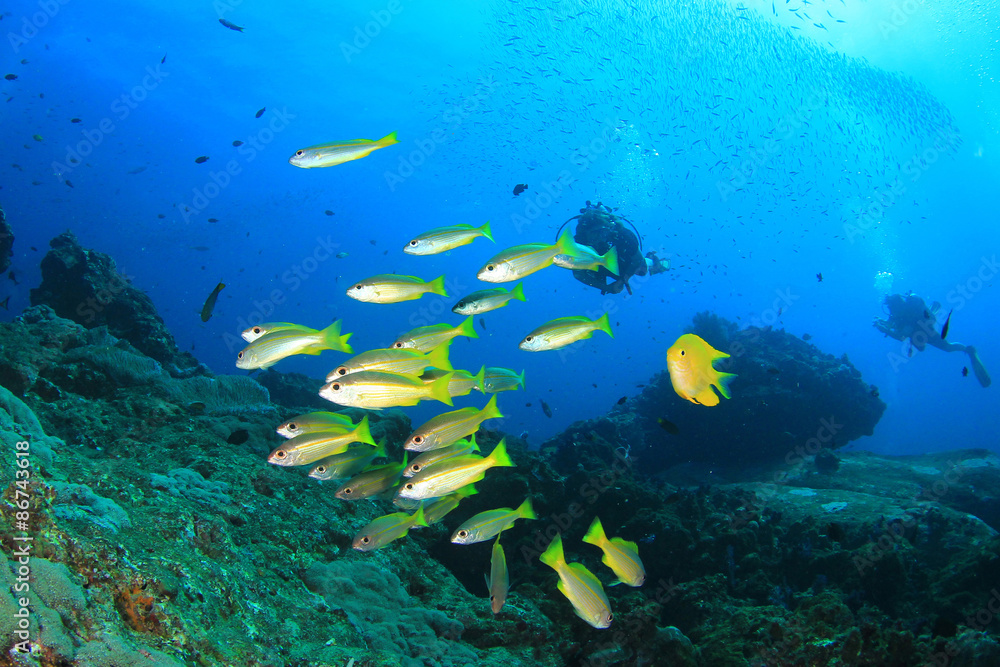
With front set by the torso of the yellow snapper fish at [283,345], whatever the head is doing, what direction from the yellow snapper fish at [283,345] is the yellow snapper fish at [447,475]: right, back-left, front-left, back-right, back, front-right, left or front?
back-left

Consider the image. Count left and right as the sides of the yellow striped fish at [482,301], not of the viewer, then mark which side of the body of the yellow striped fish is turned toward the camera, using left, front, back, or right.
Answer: left

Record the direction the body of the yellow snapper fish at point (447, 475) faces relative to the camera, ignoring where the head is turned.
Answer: to the viewer's left

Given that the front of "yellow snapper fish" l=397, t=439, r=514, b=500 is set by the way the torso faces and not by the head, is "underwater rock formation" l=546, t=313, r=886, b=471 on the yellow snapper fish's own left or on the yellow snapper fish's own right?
on the yellow snapper fish's own right

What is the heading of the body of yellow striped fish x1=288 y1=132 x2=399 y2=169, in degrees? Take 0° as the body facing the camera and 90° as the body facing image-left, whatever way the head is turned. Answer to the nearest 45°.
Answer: approximately 90°

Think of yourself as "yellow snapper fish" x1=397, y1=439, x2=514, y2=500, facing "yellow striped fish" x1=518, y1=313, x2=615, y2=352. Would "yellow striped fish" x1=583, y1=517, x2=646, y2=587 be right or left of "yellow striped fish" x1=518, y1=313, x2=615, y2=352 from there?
right

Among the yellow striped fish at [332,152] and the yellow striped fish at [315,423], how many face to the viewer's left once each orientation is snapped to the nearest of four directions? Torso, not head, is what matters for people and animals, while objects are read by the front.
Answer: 2

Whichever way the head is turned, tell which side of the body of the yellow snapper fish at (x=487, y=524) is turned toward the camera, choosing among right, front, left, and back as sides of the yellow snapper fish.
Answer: left

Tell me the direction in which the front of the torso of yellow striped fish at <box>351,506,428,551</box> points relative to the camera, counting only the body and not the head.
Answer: to the viewer's left

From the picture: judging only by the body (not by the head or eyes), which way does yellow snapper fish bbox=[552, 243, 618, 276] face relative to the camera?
to the viewer's left
